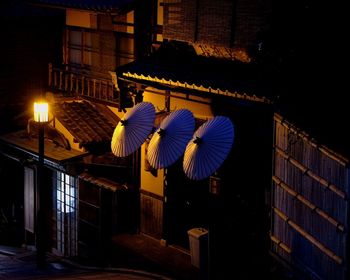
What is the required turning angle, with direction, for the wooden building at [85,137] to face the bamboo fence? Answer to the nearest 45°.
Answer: approximately 90° to its left

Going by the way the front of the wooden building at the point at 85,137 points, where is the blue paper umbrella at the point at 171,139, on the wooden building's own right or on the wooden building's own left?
on the wooden building's own left

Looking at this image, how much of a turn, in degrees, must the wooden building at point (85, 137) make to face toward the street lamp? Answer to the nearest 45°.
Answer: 0° — it already faces it

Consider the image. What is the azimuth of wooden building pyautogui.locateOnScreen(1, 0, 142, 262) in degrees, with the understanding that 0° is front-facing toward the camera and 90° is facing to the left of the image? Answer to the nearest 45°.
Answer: approximately 45°

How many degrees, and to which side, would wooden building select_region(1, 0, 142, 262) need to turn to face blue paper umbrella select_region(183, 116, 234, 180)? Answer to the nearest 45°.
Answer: approximately 45° to its left

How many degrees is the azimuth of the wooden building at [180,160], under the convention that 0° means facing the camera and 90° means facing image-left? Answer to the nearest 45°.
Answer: approximately 45°
